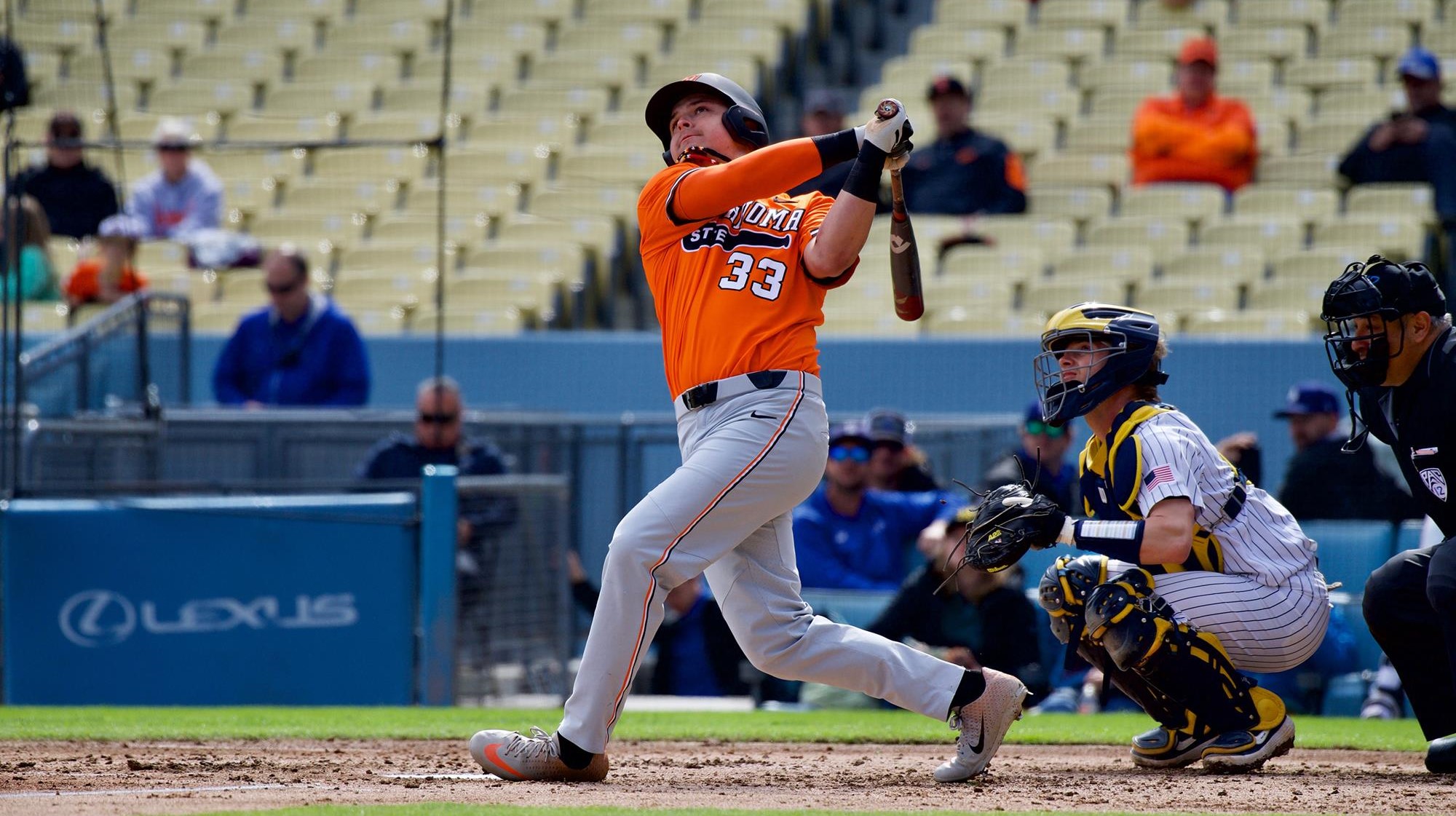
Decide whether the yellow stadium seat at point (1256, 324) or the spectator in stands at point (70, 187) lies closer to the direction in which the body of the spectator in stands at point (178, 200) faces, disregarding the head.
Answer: the yellow stadium seat

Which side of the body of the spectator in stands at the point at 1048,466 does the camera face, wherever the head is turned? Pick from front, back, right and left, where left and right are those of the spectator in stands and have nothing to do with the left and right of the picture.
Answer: front

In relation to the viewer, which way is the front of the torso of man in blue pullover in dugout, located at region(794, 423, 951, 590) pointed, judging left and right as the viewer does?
facing the viewer

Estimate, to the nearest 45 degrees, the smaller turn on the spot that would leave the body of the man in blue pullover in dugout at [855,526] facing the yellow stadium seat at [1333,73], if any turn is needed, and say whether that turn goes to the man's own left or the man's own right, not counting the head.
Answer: approximately 135° to the man's own left

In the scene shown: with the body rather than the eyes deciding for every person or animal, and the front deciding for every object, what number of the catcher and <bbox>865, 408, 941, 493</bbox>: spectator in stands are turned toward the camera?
1

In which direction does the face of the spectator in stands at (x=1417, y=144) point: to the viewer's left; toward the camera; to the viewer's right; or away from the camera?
toward the camera

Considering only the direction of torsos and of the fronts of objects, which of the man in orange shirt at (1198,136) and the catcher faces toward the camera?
the man in orange shirt

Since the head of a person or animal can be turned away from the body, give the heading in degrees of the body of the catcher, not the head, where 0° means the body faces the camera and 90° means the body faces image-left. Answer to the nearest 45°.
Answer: approximately 90°

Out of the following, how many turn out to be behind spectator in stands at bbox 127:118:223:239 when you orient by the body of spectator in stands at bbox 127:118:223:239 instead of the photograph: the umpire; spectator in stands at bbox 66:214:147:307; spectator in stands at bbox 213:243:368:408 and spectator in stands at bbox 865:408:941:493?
0

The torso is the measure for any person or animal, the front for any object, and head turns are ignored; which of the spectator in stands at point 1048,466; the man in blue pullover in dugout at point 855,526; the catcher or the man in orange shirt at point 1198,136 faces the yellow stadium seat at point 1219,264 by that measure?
the man in orange shirt

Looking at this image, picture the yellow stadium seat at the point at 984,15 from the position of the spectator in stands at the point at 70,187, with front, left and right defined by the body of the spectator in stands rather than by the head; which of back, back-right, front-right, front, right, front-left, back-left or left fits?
left

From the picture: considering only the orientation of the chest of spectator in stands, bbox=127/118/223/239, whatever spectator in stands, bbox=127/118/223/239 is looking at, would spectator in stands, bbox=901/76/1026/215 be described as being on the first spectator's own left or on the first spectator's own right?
on the first spectator's own left

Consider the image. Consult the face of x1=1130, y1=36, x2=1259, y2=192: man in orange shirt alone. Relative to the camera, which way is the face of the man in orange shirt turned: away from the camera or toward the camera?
toward the camera

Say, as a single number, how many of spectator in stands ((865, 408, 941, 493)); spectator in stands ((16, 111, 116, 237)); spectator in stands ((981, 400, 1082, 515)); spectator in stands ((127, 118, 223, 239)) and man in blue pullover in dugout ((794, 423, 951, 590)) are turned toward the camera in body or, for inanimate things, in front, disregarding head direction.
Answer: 5

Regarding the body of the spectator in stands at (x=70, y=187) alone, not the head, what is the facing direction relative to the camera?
toward the camera

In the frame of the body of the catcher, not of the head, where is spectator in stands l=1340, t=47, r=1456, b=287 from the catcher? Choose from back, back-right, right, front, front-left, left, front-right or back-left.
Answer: right

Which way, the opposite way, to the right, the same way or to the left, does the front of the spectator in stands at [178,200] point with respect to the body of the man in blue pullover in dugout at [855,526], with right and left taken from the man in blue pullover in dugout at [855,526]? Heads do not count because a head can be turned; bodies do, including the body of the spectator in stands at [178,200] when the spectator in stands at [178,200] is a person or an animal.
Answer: the same way

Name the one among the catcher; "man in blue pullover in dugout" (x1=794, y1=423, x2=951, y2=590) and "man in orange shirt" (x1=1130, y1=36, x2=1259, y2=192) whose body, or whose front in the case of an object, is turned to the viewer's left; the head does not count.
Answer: the catcher

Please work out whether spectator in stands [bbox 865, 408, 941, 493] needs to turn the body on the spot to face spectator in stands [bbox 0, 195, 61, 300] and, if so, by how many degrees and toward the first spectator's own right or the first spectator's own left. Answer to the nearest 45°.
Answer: approximately 90° to the first spectator's own right

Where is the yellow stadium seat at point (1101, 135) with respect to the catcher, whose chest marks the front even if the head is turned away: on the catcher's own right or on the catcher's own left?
on the catcher's own right
